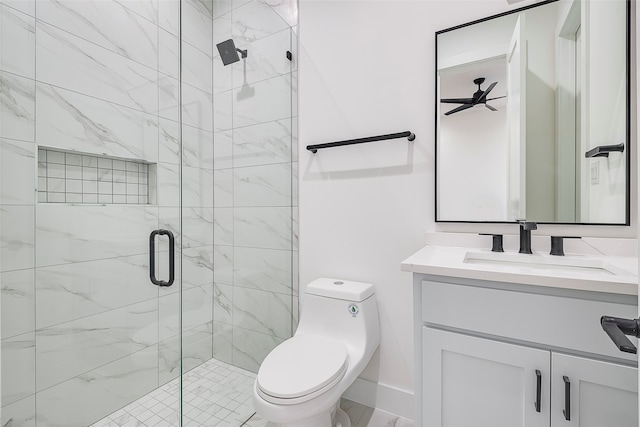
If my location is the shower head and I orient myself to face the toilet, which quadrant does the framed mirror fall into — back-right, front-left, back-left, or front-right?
front-left

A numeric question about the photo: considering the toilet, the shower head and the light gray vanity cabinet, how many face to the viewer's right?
0

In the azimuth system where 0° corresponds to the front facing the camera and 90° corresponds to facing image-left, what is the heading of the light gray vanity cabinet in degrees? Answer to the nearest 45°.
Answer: approximately 45°

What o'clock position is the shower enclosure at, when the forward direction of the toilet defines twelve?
The shower enclosure is roughly at 2 o'clock from the toilet.

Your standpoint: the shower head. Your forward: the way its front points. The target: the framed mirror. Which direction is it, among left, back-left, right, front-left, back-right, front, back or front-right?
left

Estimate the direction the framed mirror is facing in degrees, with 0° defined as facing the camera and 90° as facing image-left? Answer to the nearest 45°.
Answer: approximately 45°

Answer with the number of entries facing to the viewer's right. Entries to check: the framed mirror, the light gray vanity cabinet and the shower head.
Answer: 0

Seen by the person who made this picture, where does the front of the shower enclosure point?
facing the viewer and to the right of the viewer

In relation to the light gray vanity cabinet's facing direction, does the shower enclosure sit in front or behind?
in front
